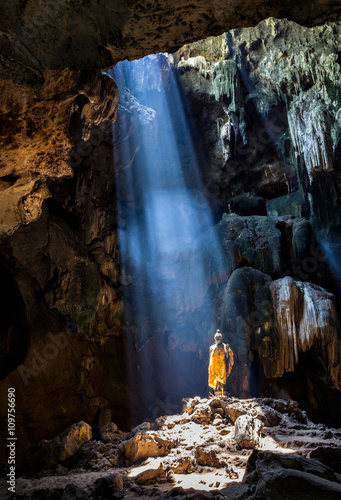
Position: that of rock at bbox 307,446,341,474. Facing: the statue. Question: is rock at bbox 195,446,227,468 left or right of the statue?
left

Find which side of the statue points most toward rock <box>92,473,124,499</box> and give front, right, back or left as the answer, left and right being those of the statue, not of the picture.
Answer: front

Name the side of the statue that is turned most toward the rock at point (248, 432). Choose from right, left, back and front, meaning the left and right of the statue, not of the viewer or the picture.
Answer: front

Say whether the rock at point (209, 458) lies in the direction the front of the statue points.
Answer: yes

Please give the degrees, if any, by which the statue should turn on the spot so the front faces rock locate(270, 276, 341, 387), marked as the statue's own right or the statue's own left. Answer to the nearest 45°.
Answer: approximately 135° to the statue's own left

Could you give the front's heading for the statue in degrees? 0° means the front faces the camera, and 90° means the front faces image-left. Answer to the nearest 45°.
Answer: approximately 0°

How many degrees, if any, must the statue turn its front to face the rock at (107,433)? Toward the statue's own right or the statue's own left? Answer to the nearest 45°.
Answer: approximately 45° to the statue's own right

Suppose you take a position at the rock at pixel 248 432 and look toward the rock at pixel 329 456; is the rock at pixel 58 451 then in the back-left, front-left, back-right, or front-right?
back-right
